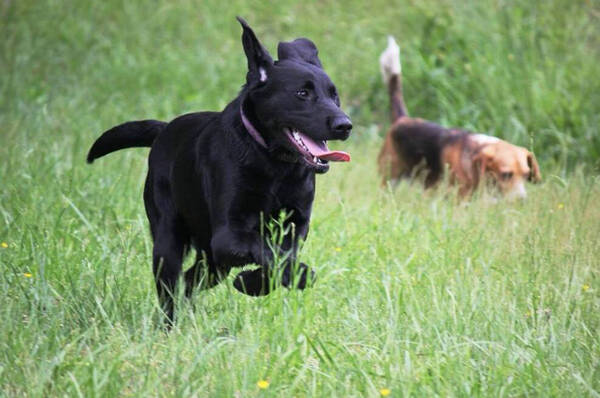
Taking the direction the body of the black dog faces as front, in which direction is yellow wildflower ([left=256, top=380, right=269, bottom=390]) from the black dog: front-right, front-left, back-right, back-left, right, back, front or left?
front-right

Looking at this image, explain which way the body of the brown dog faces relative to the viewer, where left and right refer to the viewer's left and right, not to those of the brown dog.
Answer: facing the viewer and to the right of the viewer

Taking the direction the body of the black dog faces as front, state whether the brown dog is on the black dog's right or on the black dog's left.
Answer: on the black dog's left

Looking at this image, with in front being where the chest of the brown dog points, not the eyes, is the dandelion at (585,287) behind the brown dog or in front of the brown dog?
in front

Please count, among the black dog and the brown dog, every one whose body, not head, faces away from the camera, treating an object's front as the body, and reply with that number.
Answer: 0

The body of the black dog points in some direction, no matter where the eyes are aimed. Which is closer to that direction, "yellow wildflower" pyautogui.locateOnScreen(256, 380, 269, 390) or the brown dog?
the yellow wildflower

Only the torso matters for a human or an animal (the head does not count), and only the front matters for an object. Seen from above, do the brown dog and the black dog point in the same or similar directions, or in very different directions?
same or similar directions

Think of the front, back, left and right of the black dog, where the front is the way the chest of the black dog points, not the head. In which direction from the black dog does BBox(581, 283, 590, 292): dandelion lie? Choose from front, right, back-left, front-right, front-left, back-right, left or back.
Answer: front-left

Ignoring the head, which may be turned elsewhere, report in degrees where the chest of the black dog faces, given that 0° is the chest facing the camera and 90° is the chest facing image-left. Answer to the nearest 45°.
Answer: approximately 315°

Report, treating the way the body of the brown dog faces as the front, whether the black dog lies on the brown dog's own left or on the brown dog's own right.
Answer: on the brown dog's own right
